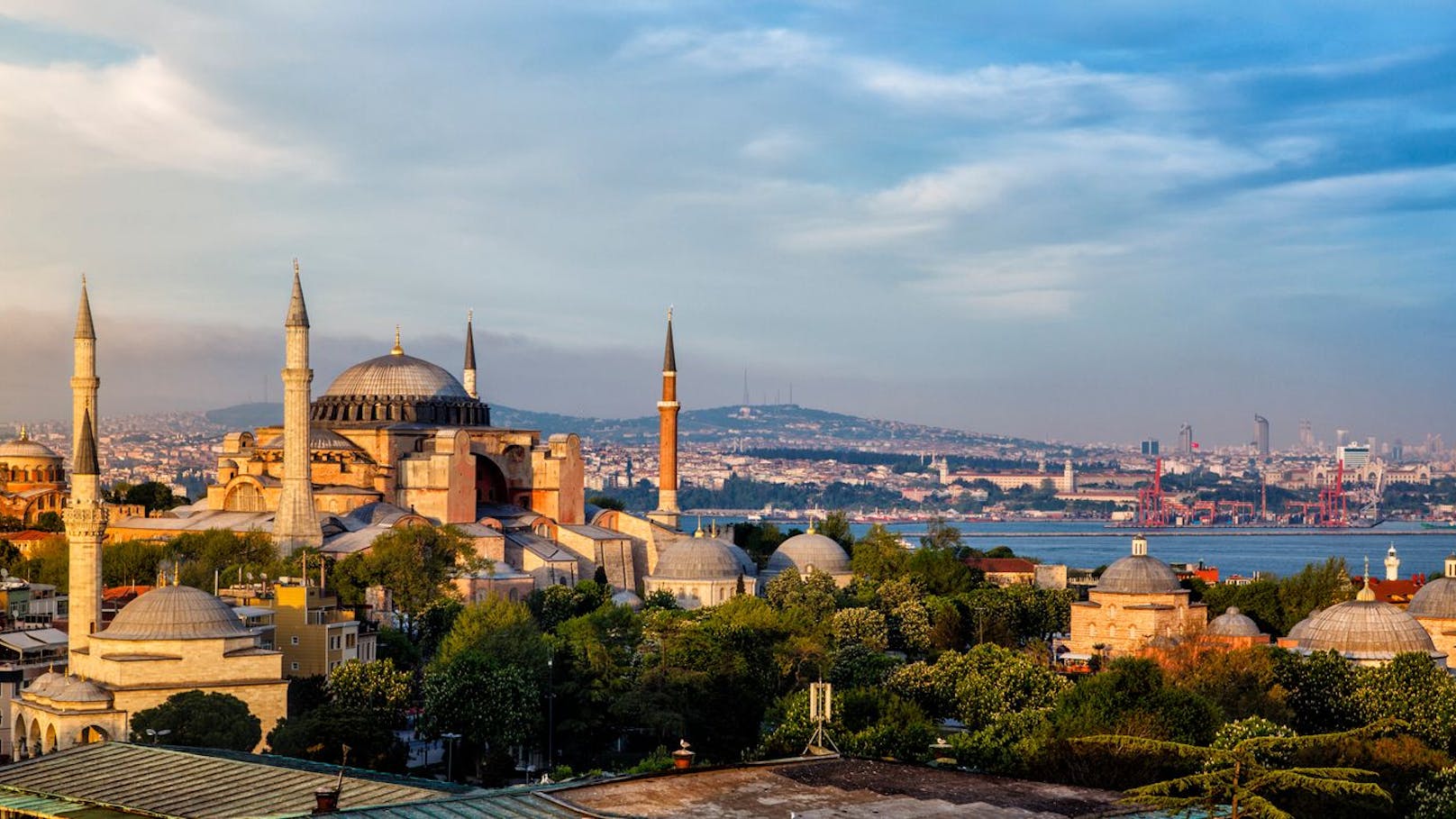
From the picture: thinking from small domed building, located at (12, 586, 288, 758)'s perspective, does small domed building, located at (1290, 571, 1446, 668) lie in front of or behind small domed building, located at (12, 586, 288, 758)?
behind

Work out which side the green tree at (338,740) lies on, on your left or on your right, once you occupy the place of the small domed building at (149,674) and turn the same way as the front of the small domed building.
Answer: on your left

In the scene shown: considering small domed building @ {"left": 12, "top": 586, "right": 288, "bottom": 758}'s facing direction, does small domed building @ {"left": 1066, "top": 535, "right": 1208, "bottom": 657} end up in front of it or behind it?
behind
